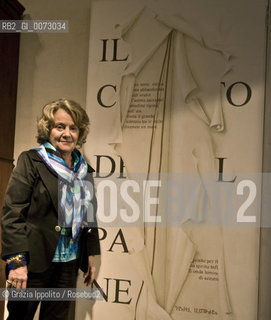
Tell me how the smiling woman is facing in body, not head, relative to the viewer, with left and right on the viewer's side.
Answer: facing the viewer and to the right of the viewer

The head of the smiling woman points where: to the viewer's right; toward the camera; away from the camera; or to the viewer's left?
toward the camera
